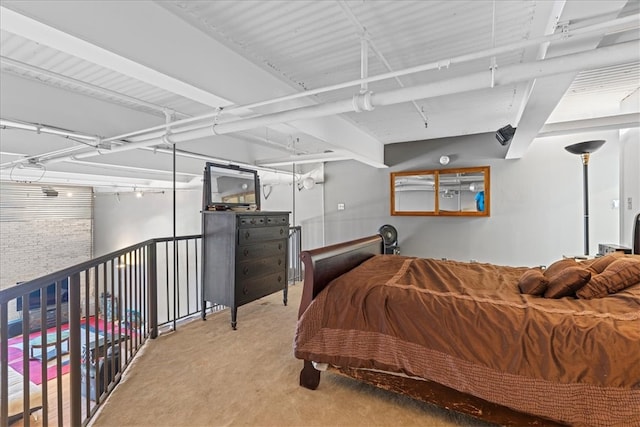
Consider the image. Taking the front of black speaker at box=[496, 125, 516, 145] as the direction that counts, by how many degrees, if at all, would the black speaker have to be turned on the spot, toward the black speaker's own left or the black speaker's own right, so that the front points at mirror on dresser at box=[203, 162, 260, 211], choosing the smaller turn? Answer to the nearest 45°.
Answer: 0° — it already faces it

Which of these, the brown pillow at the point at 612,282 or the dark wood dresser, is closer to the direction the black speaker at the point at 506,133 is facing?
the dark wood dresser

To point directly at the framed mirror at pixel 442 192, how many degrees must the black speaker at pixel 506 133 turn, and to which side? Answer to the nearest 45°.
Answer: approximately 90° to its right

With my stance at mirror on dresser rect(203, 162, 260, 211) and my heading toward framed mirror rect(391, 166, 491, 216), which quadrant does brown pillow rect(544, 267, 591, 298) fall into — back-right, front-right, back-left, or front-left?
front-right

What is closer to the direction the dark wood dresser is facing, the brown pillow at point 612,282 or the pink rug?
the brown pillow

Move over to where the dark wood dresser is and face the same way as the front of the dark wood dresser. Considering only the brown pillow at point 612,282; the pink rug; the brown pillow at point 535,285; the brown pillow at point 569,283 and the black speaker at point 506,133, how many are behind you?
1

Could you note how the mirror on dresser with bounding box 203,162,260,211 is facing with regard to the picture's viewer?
facing the viewer and to the right of the viewer

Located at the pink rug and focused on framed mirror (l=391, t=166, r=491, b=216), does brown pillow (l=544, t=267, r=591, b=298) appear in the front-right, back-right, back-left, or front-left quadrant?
front-right

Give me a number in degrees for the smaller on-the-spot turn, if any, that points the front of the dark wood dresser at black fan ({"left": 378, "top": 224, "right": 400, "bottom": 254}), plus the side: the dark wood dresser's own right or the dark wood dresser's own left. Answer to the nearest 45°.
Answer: approximately 90° to the dark wood dresser's own left

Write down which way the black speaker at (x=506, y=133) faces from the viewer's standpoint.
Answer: facing the viewer and to the left of the viewer

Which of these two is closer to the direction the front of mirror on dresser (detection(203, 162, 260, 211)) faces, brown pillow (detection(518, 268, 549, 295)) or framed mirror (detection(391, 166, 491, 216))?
the brown pillow
